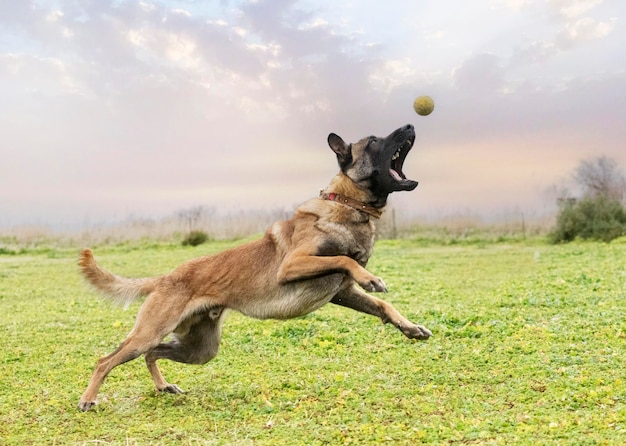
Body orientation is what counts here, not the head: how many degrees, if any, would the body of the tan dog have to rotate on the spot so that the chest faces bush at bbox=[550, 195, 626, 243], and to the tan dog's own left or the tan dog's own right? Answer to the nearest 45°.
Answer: approximately 45° to the tan dog's own left

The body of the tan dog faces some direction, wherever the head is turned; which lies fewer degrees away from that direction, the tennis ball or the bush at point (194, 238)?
the tennis ball

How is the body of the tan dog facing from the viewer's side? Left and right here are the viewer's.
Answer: facing to the right of the viewer

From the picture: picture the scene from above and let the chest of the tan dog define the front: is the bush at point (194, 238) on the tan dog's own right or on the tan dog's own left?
on the tan dog's own left

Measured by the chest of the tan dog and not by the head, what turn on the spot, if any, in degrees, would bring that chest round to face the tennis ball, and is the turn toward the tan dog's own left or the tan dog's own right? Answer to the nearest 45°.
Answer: approximately 45° to the tan dog's own left
